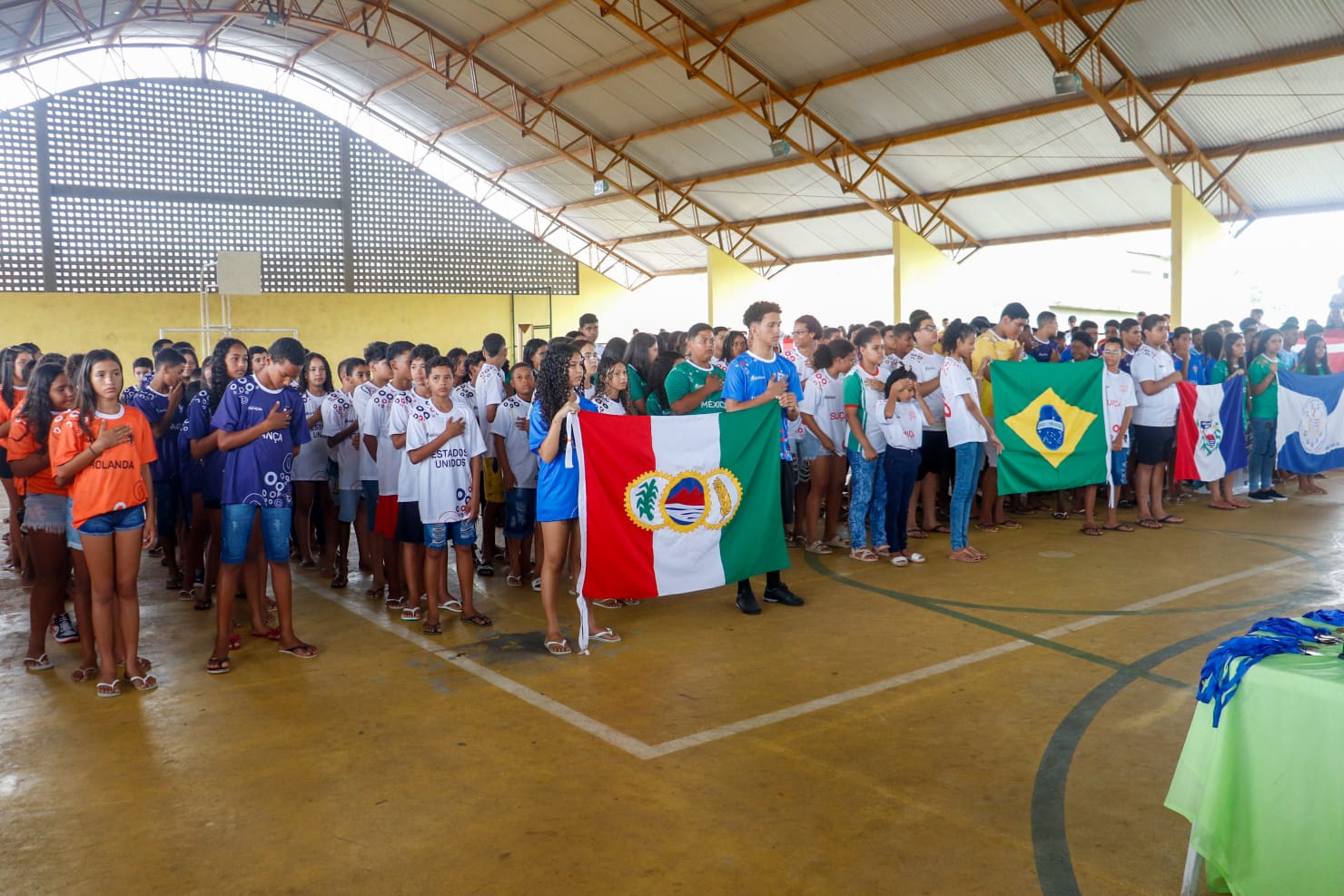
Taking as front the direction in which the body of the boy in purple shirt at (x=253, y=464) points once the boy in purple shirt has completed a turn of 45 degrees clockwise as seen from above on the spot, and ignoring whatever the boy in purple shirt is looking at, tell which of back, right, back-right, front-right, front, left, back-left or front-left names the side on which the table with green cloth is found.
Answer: left

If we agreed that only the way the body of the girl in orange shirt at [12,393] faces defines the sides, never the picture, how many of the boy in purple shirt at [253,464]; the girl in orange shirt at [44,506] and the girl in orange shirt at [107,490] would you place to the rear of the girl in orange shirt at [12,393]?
0

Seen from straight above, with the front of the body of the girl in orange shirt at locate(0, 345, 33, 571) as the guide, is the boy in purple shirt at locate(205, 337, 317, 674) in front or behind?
in front

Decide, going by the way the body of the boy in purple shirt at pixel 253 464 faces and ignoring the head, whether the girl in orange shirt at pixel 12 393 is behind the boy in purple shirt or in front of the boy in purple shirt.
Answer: behind

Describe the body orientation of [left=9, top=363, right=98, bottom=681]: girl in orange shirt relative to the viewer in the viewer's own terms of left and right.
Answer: facing the viewer and to the right of the viewer

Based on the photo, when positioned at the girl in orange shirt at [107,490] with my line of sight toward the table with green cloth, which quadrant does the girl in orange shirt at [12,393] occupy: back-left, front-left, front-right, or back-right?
back-left

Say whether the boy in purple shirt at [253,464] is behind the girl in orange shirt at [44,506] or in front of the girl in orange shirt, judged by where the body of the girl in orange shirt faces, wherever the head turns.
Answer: in front

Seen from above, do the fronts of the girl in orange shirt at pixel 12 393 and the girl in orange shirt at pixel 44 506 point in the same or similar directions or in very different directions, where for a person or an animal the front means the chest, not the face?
same or similar directions

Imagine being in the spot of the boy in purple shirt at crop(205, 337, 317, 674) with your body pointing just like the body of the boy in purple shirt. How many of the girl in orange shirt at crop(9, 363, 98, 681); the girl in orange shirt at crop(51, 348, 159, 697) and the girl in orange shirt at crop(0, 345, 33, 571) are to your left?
0

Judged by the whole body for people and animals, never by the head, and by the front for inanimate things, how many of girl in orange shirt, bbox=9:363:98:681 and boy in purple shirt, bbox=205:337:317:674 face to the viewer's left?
0

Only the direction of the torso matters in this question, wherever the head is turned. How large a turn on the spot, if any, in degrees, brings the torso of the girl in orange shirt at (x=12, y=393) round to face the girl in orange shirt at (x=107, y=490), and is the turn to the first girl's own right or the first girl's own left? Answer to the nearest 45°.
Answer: approximately 45° to the first girl's own right

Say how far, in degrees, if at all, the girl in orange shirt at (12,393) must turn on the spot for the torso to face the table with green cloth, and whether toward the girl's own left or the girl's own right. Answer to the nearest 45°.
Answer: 0° — they already face it
